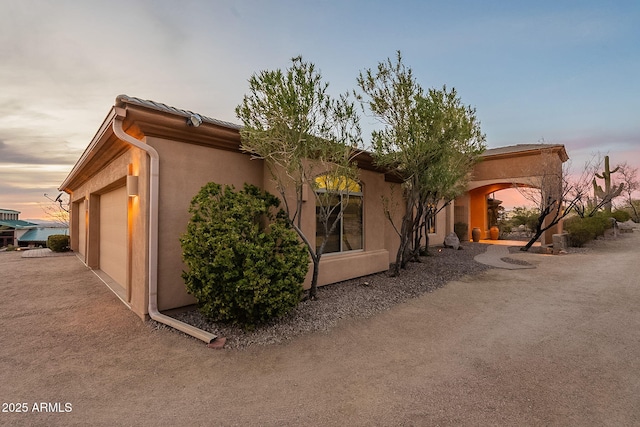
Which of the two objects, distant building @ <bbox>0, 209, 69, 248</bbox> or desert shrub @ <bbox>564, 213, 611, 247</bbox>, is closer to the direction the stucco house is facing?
the desert shrub

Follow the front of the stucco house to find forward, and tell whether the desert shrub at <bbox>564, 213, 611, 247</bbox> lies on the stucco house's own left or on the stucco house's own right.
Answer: on the stucco house's own left

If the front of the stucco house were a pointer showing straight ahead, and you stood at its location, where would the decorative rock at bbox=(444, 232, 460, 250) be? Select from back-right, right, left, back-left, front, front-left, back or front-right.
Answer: left

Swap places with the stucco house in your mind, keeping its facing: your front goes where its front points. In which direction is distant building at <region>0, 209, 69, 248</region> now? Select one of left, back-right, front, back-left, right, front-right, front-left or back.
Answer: back

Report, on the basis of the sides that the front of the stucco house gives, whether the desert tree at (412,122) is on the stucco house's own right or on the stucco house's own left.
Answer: on the stucco house's own left

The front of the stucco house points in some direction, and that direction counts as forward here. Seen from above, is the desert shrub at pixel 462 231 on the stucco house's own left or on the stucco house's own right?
on the stucco house's own left
